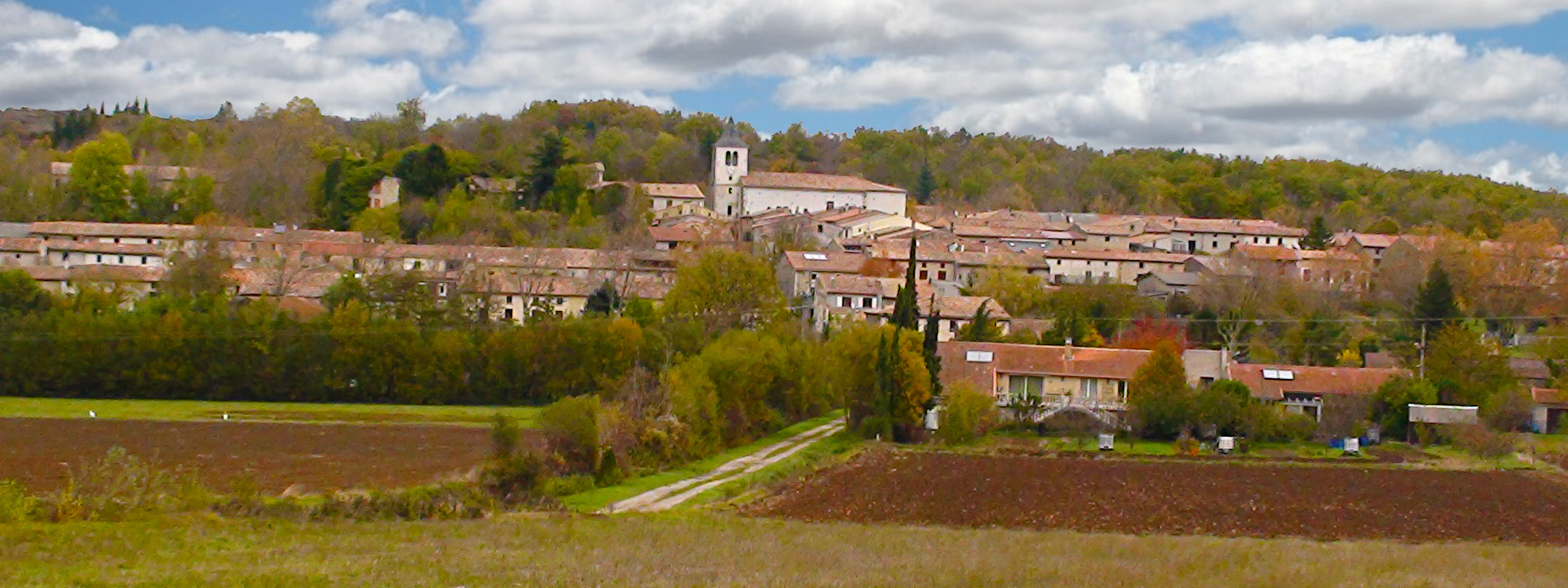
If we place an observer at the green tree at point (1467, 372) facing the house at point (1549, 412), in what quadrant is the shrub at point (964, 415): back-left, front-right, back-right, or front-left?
back-right

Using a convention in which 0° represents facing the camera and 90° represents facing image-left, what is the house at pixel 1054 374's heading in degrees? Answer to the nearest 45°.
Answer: approximately 0°

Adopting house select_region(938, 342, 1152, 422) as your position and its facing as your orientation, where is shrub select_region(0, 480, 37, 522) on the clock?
The shrub is roughly at 1 o'clock from the house.

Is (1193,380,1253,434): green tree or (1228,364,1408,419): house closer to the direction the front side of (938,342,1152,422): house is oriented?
the green tree

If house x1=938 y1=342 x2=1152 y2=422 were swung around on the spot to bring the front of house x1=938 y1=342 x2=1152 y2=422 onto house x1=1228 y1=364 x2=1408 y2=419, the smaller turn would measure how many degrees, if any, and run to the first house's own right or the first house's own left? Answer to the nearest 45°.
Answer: approximately 90° to the first house's own left

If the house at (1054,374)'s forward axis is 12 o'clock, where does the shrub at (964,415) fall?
The shrub is roughly at 1 o'clock from the house.

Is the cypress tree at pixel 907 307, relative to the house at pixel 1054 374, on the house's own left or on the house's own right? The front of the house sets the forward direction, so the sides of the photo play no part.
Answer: on the house's own right

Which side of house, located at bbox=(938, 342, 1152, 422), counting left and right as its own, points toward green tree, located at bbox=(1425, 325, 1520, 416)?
left

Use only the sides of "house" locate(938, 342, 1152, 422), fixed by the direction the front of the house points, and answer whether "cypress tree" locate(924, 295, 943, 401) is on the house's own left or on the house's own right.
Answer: on the house's own right
